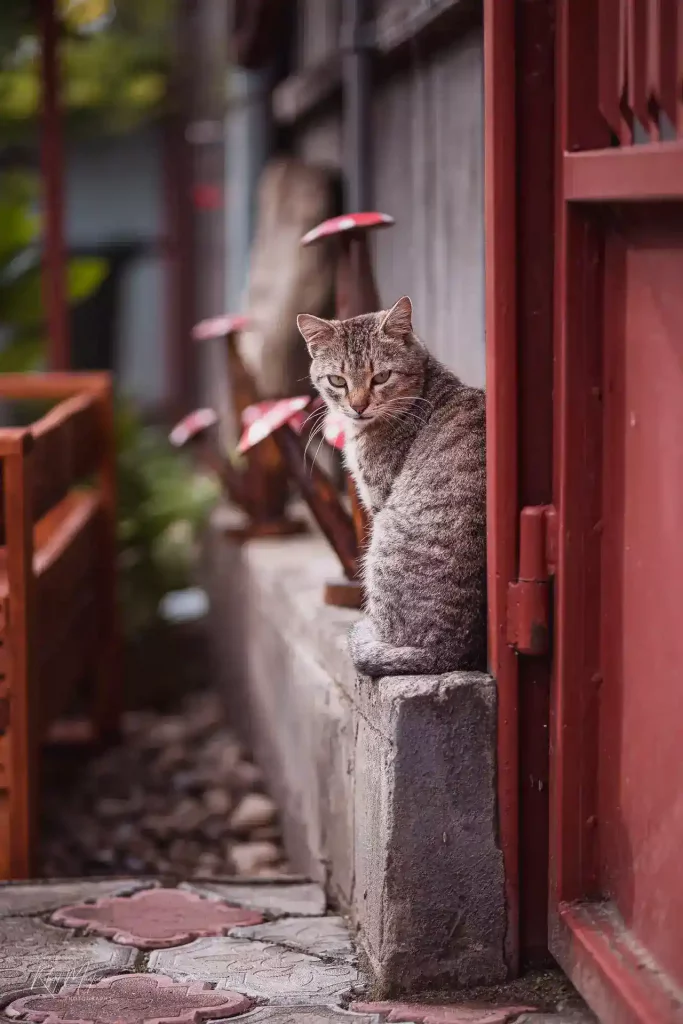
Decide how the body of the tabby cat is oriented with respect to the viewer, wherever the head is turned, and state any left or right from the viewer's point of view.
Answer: facing away from the viewer and to the left of the viewer

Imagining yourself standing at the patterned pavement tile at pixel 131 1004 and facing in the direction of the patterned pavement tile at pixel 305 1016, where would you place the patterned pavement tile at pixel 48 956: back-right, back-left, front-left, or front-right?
back-left

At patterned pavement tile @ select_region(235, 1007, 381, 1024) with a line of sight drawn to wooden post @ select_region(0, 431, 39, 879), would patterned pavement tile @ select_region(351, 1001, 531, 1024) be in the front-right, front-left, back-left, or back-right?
back-right
